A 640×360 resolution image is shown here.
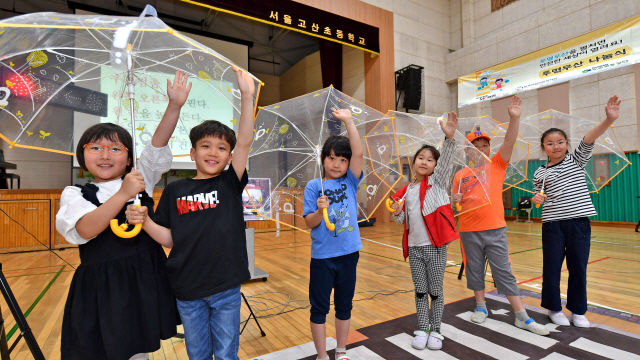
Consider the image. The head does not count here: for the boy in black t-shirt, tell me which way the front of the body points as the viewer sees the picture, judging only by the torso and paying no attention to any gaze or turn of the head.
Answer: toward the camera

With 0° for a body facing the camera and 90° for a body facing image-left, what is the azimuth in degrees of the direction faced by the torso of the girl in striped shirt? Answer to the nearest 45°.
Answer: approximately 0°

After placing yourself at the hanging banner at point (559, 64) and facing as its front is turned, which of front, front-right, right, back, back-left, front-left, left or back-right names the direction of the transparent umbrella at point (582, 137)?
front-left

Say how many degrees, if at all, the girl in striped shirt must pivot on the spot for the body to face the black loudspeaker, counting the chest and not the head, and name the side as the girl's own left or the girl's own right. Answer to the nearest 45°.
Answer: approximately 135° to the girl's own right

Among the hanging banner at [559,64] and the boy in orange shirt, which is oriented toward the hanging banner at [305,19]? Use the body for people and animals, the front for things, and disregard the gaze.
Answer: the hanging banner at [559,64]

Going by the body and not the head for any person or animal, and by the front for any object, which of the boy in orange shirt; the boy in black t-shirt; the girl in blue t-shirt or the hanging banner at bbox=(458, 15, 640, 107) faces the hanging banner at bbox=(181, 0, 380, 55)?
the hanging banner at bbox=(458, 15, 640, 107)

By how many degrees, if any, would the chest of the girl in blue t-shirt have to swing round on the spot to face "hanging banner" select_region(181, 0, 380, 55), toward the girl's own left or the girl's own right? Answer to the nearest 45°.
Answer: approximately 180°

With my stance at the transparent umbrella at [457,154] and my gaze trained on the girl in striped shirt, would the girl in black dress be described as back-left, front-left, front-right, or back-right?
back-right

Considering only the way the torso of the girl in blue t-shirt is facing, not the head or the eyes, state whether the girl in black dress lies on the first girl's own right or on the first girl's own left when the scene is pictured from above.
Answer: on the first girl's own right

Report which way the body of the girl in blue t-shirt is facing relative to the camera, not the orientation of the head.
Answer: toward the camera

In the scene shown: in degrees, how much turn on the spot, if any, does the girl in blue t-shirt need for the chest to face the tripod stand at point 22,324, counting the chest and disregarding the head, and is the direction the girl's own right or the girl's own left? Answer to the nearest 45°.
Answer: approximately 90° to the girl's own right

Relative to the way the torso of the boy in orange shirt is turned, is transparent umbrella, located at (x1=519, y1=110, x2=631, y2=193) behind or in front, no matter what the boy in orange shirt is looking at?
behind
